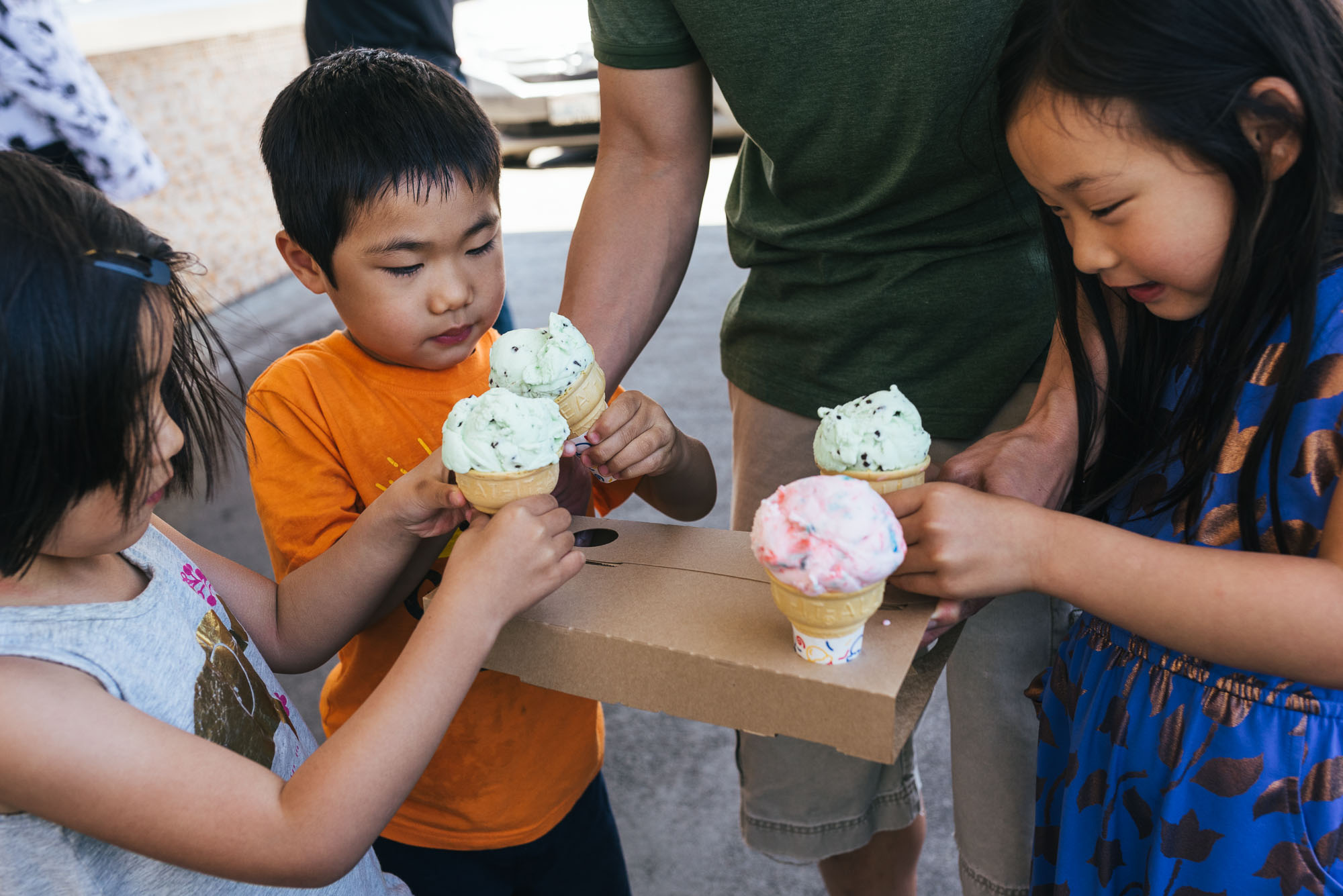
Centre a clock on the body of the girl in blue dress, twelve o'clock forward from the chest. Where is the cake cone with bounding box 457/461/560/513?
The cake cone is roughly at 1 o'clock from the girl in blue dress.

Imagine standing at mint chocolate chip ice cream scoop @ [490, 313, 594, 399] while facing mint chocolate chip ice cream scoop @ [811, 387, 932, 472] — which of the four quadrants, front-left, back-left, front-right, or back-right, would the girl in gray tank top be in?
back-right

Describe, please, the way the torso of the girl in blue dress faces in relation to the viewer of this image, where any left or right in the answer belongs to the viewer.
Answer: facing the viewer and to the left of the viewer

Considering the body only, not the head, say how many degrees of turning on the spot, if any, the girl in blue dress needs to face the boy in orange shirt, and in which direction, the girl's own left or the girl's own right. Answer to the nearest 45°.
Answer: approximately 45° to the girl's own right

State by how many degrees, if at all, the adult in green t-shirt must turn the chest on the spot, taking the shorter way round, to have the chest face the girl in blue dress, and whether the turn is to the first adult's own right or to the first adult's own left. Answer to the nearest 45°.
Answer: approximately 45° to the first adult's own left

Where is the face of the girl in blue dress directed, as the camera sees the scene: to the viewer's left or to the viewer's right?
to the viewer's left

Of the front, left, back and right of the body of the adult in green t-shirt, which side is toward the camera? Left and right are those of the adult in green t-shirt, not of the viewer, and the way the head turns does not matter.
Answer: front

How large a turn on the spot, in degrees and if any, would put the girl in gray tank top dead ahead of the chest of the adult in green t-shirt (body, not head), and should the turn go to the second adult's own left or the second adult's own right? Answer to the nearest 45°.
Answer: approximately 45° to the second adult's own right

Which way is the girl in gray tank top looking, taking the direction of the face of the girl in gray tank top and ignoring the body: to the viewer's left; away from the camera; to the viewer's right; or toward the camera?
to the viewer's right
